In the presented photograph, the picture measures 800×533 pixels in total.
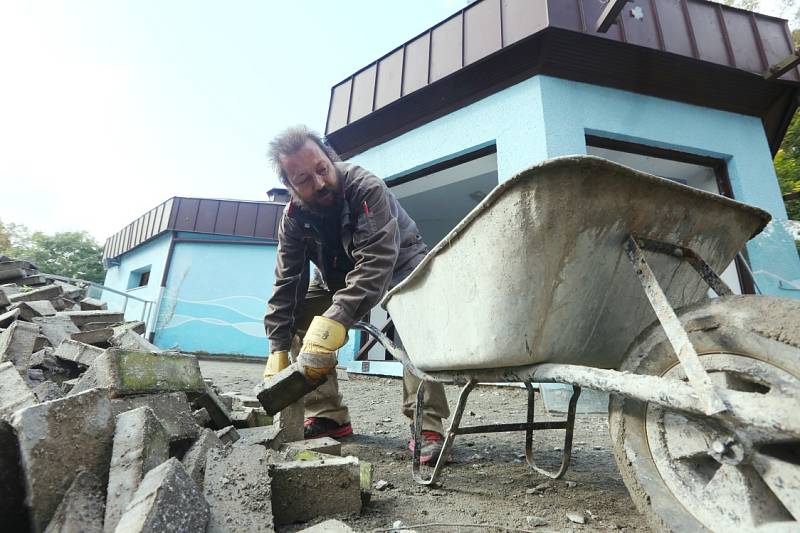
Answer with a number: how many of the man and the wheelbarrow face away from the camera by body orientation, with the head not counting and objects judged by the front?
0

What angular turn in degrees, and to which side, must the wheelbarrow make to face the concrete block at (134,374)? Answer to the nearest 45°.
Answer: approximately 135° to its right

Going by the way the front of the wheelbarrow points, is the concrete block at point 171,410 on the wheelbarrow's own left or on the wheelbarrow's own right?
on the wheelbarrow's own right

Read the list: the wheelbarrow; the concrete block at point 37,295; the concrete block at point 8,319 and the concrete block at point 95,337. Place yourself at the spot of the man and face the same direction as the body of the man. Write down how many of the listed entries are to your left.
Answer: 1

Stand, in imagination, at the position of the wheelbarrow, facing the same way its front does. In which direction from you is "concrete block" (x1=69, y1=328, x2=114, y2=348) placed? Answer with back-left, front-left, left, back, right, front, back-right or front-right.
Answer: back-right

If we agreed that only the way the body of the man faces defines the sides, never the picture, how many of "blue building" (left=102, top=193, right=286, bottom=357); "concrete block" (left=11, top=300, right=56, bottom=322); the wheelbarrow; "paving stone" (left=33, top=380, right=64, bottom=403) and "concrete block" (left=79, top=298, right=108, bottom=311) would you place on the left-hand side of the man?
1

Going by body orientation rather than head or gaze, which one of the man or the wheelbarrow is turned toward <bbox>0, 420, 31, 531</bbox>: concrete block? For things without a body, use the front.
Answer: the man

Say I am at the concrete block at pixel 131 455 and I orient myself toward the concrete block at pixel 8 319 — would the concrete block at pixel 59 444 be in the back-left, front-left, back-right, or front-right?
front-left

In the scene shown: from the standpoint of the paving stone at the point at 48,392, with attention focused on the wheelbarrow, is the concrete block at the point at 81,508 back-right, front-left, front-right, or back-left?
front-right

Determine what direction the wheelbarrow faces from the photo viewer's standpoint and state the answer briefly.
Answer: facing the viewer and to the right of the viewer

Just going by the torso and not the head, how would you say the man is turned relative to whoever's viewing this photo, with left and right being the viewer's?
facing the viewer and to the left of the viewer
